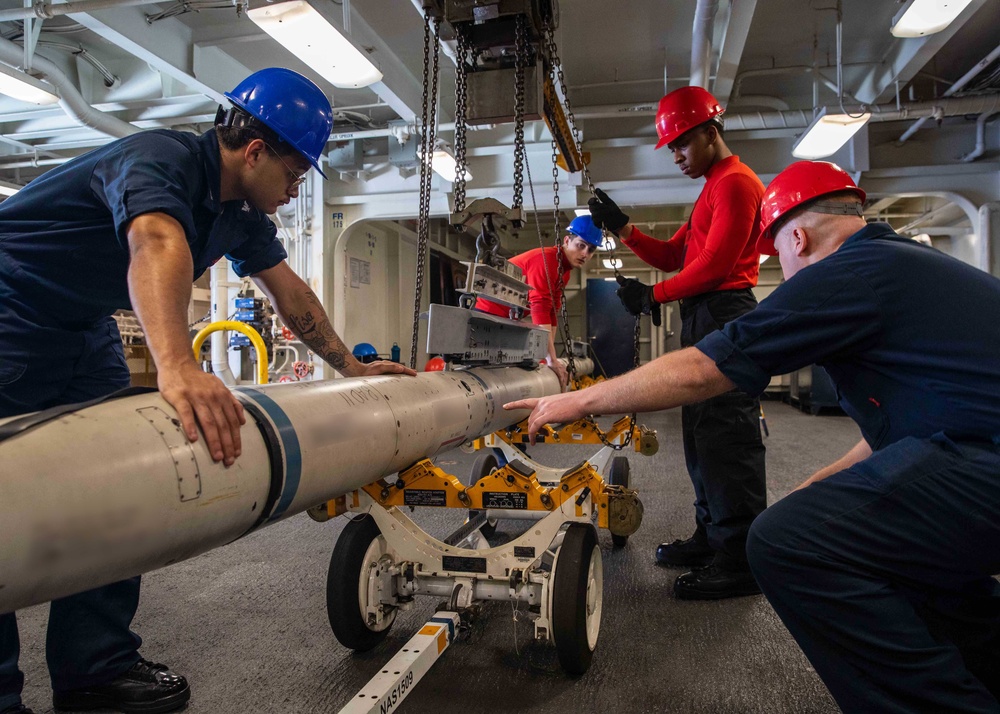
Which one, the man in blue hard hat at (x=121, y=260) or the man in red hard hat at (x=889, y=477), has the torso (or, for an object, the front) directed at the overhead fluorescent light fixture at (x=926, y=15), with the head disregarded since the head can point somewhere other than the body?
the man in blue hard hat

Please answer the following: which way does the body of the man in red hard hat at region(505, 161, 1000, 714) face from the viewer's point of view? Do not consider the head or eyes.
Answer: to the viewer's left

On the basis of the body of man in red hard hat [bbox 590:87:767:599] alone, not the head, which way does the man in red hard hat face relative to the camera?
to the viewer's left

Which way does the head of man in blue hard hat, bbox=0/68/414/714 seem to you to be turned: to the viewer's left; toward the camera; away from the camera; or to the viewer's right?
to the viewer's right

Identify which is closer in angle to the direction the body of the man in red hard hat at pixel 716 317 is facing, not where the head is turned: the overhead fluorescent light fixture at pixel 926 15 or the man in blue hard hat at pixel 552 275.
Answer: the man in blue hard hat

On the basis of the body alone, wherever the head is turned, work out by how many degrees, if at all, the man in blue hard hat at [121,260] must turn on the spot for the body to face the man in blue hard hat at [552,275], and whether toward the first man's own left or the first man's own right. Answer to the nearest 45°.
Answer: approximately 45° to the first man's own left

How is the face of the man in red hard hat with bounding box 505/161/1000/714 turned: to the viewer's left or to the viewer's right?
to the viewer's left

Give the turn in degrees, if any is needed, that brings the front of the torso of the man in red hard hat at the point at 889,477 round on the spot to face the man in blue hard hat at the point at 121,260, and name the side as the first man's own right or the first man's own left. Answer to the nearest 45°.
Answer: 0° — they already face them

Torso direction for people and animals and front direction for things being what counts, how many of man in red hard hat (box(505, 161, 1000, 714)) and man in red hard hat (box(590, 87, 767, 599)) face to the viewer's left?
2

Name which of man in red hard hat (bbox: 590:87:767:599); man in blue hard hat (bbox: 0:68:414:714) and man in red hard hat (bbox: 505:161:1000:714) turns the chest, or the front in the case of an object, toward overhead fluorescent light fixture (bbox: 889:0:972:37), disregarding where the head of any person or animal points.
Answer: the man in blue hard hat

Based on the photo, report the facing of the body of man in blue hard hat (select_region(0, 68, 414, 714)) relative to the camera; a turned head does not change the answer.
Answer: to the viewer's right

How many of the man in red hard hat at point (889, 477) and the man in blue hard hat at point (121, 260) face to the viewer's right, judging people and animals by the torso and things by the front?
1
